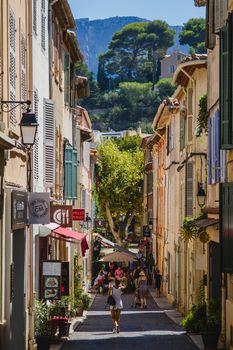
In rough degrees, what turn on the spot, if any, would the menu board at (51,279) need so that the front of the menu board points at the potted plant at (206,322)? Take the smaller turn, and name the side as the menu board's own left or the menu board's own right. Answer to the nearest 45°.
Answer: approximately 90° to the menu board's own left

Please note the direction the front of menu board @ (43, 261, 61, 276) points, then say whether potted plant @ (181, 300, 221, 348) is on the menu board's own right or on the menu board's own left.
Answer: on the menu board's own left

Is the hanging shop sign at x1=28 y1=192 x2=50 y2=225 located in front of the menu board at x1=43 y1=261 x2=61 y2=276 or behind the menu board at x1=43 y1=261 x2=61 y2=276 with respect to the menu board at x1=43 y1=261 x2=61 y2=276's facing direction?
in front

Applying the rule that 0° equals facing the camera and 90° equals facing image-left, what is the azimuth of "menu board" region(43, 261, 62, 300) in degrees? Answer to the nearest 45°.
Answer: approximately 0°
